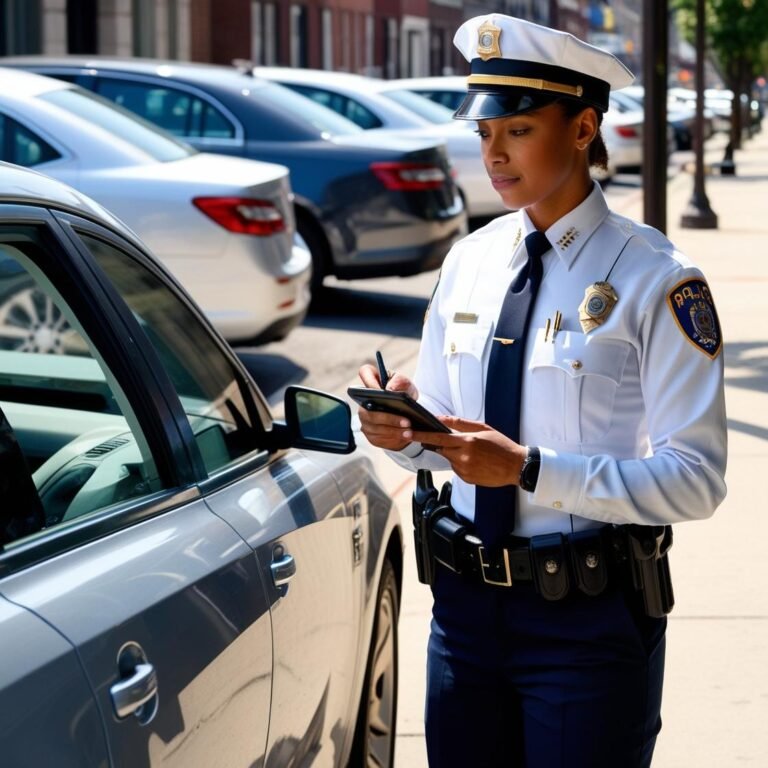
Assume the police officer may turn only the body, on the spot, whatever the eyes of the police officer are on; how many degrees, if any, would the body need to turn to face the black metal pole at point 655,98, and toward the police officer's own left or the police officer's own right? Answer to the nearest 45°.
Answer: approximately 135° to the police officer's own right

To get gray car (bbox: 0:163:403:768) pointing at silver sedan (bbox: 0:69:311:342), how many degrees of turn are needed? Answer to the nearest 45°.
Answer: approximately 45° to its left

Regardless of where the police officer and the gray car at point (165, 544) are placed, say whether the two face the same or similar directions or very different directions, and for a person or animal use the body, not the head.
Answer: very different directions

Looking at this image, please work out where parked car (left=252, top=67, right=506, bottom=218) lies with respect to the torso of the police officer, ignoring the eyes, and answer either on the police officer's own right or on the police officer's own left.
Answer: on the police officer's own right

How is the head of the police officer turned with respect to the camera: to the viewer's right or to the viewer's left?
to the viewer's left

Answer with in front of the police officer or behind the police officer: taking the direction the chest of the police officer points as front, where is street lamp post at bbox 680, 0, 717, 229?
behind

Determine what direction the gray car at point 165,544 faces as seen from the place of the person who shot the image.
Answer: facing away from the viewer and to the right of the viewer
